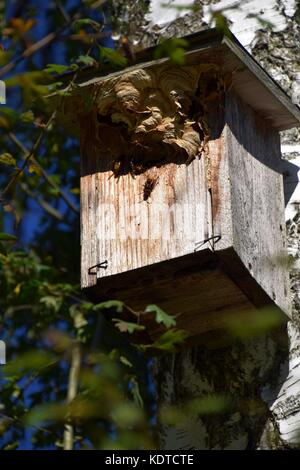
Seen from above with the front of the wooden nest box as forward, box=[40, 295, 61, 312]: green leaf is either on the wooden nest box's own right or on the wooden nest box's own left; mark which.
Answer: on the wooden nest box's own right

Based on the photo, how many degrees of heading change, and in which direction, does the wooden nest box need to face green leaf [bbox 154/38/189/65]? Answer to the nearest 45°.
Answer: approximately 45° to its left

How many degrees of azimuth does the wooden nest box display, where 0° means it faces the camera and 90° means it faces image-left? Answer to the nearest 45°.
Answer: approximately 45°
